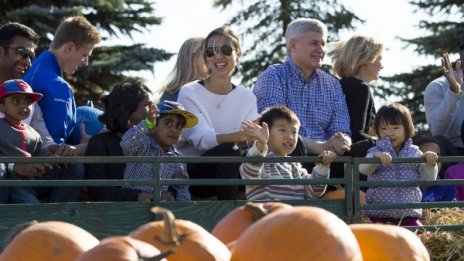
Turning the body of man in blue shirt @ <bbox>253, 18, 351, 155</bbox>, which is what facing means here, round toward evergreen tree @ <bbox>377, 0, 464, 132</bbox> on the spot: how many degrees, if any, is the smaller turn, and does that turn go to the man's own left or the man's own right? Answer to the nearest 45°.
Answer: approximately 135° to the man's own left

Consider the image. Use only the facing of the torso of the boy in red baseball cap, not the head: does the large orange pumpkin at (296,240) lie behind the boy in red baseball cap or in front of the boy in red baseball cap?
in front

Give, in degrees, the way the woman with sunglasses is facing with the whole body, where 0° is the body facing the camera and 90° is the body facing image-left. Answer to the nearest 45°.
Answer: approximately 0°

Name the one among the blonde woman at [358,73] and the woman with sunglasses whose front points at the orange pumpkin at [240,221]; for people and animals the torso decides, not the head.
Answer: the woman with sunglasses

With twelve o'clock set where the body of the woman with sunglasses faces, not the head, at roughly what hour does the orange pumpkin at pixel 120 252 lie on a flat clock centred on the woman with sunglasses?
The orange pumpkin is roughly at 12 o'clock from the woman with sunglasses.

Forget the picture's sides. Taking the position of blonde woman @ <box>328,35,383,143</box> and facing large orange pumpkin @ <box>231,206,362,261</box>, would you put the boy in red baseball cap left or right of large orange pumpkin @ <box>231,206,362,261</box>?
right

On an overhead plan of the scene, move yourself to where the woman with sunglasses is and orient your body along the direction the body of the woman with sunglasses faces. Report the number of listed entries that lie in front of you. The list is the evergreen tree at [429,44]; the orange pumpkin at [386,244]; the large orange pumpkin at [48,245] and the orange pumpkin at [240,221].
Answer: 3

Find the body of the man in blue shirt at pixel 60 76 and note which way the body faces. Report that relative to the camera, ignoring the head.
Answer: to the viewer's right

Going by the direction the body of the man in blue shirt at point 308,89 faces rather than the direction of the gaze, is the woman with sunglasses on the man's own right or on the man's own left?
on the man's own right
